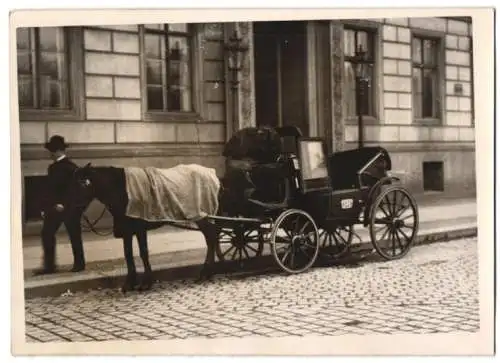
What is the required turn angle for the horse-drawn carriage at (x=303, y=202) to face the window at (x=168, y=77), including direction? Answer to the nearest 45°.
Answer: approximately 45° to its right

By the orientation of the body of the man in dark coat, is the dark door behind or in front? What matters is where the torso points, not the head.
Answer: behind

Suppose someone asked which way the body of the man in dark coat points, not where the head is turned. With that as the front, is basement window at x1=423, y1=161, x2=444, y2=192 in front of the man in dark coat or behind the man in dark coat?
behind

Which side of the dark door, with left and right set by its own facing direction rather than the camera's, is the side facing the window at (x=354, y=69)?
left

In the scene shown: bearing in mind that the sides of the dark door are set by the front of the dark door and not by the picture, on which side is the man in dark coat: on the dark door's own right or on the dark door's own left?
on the dark door's own right

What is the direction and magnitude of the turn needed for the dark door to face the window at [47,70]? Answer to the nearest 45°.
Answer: approximately 45° to its right
